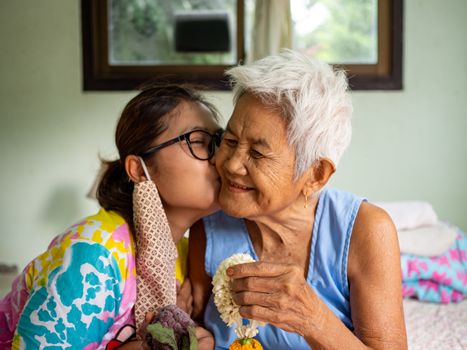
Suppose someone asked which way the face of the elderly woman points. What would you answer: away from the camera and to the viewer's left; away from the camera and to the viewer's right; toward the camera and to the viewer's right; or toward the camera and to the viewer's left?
toward the camera and to the viewer's left

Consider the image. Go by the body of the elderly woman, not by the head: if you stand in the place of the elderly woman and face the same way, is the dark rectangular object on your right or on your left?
on your right

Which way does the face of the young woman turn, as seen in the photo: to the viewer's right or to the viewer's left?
to the viewer's right

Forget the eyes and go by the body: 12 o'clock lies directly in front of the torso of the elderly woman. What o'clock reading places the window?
The window is roughly at 4 o'clock from the elderly woman.

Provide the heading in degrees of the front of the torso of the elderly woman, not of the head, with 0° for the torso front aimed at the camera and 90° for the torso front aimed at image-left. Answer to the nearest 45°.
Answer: approximately 45°
